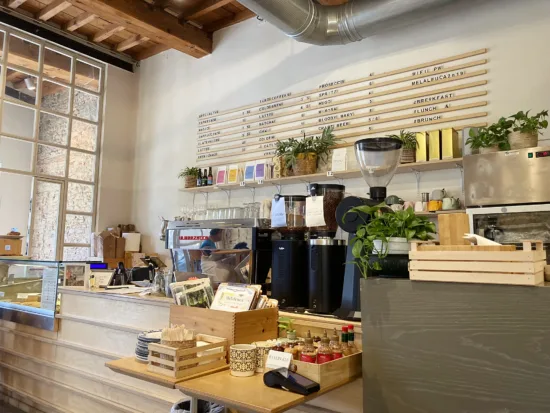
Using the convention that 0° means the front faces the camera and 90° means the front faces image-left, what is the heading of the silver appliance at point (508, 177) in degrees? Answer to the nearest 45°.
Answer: approximately 45°

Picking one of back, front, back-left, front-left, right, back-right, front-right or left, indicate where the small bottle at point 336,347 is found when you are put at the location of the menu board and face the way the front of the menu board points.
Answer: front-left

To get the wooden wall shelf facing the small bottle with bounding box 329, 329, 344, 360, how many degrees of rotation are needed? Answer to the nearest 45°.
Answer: approximately 45° to its left

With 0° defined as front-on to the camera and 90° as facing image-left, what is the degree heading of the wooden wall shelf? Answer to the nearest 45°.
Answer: approximately 45°

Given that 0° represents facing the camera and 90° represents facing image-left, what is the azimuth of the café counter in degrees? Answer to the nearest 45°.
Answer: approximately 45°

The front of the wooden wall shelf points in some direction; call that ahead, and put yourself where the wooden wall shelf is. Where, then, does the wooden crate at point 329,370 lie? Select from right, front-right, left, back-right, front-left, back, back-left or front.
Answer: front-left
